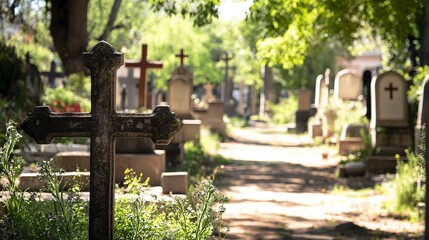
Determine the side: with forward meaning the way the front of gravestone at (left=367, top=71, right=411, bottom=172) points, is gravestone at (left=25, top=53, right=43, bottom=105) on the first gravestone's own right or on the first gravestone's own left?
on the first gravestone's own right

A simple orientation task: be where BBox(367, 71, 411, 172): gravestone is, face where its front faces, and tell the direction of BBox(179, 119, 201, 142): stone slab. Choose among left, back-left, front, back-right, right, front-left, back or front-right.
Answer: right

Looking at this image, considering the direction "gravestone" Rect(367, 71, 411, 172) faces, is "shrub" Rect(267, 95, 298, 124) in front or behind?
behind

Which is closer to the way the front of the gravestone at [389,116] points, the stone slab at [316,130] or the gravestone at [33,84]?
the gravestone

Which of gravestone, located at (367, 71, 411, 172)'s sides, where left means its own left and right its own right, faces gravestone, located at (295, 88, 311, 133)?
back

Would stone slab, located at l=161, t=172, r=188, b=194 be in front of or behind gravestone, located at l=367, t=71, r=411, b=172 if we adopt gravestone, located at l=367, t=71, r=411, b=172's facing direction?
in front

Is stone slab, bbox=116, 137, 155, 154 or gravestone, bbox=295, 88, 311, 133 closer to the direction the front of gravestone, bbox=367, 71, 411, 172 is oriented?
the stone slab

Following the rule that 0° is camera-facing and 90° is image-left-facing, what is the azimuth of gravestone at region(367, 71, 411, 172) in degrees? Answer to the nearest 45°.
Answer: approximately 0°
